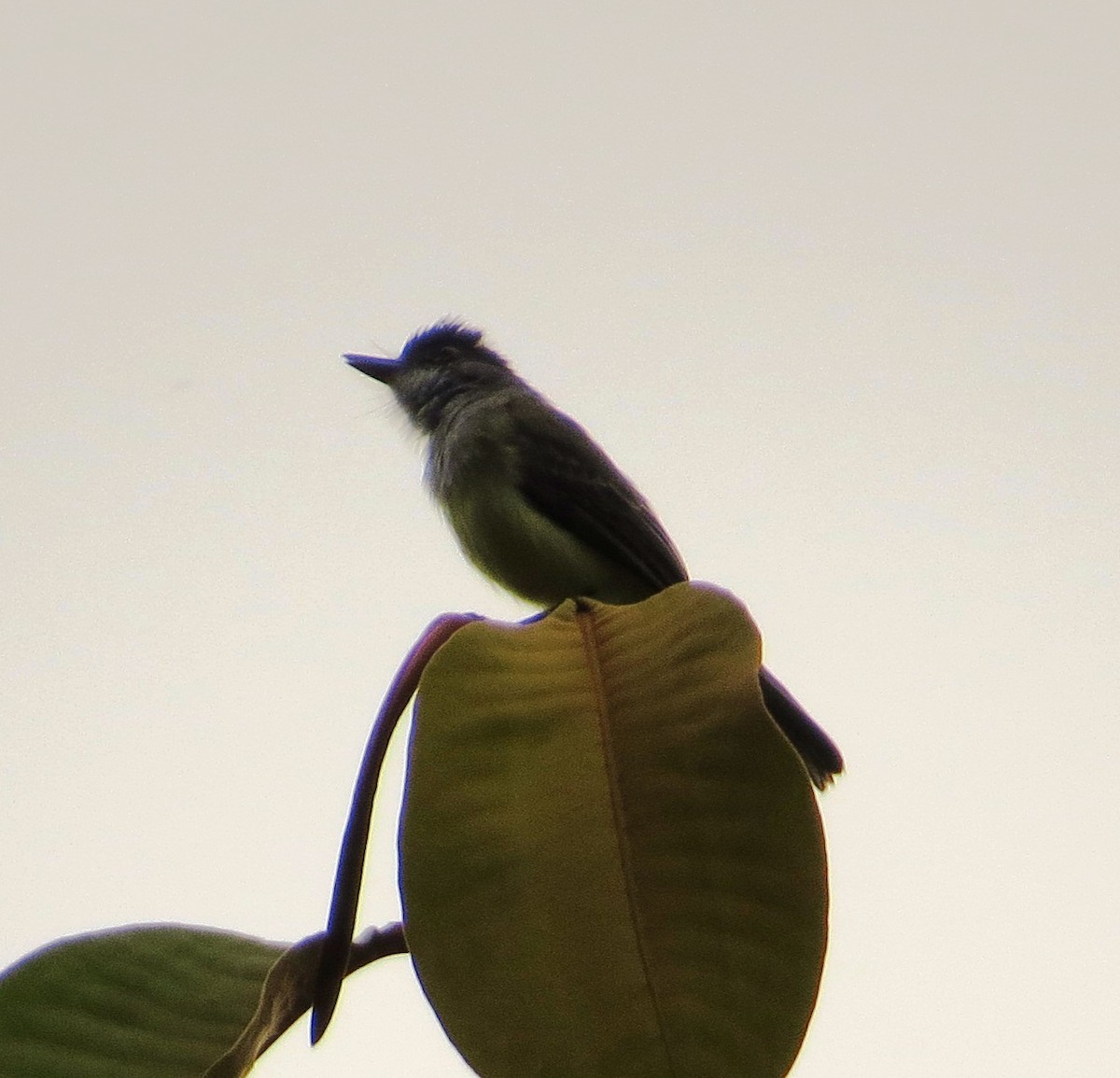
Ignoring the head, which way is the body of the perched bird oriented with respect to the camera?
to the viewer's left
